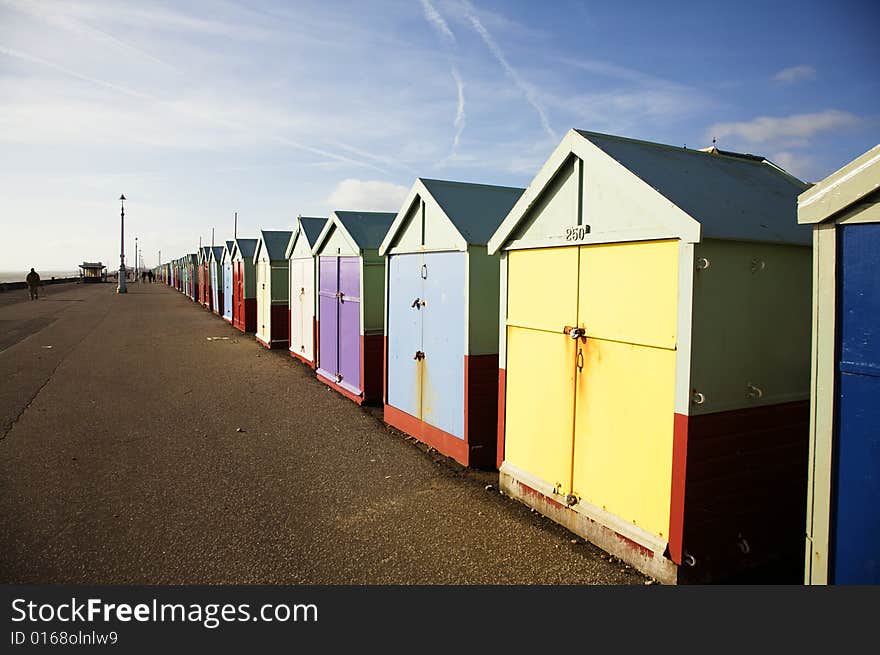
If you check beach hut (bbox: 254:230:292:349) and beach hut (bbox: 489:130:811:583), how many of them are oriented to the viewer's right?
0

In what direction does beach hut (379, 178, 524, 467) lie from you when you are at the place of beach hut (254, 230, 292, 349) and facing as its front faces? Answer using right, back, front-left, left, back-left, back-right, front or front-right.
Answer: left

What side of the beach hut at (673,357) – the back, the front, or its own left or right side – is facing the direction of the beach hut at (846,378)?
left

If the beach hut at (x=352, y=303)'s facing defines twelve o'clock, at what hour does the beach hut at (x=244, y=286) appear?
the beach hut at (x=244, y=286) is roughly at 4 o'clock from the beach hut at (x=352, y=303).

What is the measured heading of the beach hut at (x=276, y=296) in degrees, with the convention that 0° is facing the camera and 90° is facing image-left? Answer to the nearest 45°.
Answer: approximately 90°

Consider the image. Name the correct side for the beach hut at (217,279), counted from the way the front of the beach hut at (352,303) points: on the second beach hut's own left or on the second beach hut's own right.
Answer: on the second beach hut's own right

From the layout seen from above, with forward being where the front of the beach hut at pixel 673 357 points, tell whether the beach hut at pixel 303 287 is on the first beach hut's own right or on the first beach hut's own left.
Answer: on the first beach hut's own right

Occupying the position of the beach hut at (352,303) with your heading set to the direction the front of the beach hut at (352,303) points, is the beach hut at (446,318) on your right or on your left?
on your left

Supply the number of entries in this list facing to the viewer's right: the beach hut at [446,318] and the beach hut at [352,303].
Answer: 0

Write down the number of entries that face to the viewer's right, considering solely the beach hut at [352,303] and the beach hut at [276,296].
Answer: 0
